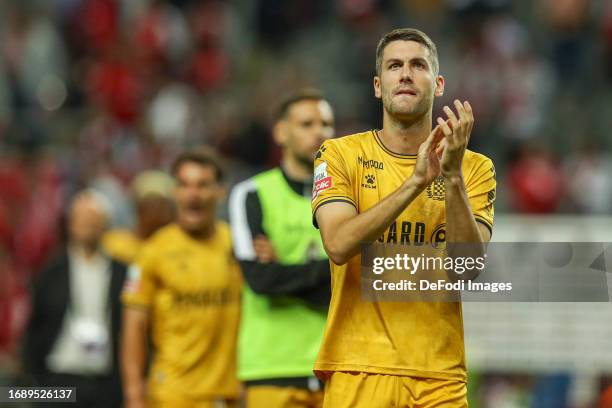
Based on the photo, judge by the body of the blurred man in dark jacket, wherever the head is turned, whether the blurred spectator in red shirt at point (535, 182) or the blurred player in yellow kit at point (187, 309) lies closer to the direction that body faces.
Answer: the blurred player in yellow kit

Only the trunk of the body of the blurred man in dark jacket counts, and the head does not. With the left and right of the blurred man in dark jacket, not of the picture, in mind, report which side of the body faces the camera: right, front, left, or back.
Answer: front

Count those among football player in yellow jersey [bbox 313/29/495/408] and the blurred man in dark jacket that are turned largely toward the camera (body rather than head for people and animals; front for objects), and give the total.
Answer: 2

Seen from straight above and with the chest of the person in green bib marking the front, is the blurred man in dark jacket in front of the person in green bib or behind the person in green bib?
behind

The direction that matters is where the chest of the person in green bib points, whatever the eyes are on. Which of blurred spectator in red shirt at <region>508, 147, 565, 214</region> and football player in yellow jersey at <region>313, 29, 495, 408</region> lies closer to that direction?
the football player in yellow jersey

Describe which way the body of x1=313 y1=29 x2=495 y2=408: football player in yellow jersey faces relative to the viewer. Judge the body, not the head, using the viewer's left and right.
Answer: facing the viewer

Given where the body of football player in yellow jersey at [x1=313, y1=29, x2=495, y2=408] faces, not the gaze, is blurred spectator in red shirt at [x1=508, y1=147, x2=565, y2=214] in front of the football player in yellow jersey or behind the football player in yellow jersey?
behind
